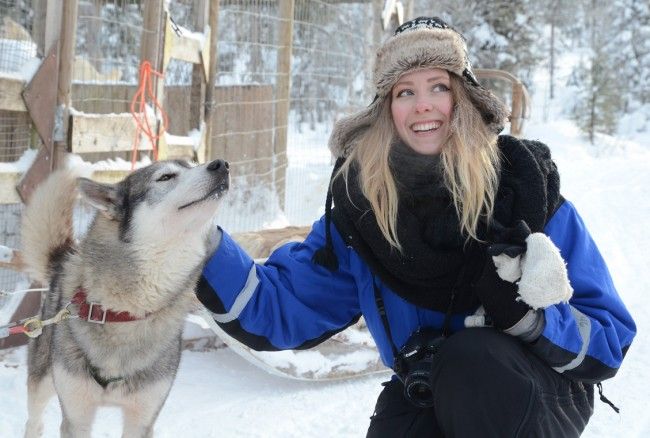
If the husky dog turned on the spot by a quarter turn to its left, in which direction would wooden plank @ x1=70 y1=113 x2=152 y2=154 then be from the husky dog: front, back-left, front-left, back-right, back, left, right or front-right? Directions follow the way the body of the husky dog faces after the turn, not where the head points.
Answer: front-left

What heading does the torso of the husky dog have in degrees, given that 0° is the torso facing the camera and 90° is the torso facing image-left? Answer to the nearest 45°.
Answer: approximately 315°

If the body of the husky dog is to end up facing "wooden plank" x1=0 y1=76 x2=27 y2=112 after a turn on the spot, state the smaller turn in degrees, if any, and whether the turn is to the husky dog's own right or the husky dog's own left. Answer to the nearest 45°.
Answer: approximately 135° to the husky dog's own left

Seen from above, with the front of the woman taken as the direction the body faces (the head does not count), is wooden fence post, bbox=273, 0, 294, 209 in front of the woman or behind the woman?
behind

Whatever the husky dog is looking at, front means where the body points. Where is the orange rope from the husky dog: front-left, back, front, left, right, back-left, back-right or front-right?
back-left

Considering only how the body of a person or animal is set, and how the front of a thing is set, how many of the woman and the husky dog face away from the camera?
0
